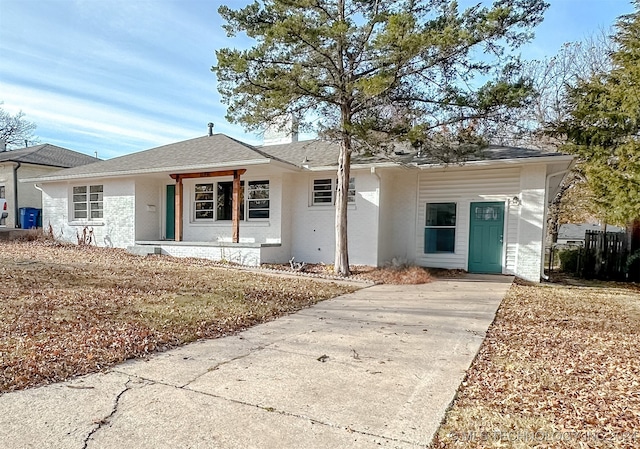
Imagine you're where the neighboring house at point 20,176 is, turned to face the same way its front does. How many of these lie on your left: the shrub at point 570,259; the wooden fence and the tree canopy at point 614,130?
3

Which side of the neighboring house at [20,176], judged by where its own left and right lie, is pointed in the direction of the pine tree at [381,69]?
left

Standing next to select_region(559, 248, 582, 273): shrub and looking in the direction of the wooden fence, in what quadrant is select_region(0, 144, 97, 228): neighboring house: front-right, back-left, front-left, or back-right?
back-right

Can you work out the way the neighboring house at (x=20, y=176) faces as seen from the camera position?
facing the viewer and to the left of the viewer

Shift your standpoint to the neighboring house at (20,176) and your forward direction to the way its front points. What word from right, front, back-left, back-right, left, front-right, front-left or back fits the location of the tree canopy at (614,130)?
left

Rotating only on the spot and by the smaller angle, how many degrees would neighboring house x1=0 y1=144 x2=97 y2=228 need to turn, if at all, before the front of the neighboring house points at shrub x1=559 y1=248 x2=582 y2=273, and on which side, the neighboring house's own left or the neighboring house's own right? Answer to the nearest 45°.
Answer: approximately 90° to the neighboring house's own left

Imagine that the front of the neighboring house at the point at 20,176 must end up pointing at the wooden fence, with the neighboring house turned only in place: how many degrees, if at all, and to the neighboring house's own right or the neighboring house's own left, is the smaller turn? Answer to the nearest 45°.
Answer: approximately 90° to the neighboring house's own left
